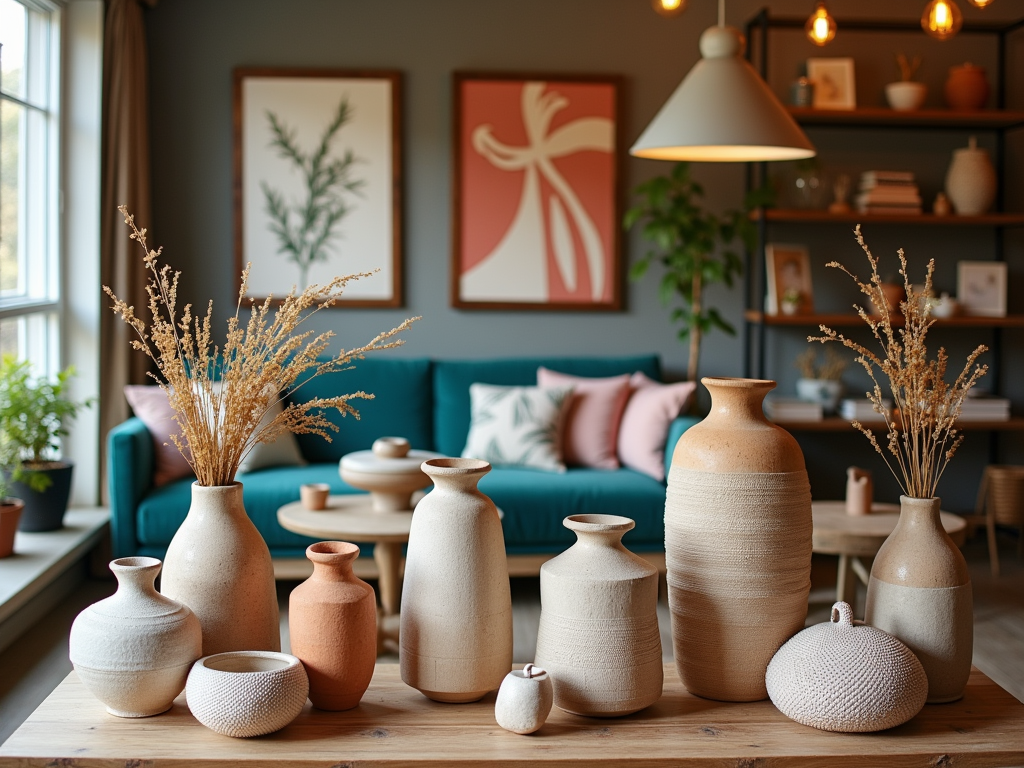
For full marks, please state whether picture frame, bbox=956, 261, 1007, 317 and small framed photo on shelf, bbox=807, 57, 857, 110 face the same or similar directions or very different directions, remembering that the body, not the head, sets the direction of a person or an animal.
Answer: same or similar directions

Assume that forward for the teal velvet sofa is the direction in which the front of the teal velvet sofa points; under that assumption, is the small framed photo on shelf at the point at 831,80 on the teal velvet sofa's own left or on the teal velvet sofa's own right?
on the teal velvet sofa's own left

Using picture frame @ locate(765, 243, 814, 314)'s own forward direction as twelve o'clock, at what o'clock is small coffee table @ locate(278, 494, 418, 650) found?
The small coffee table is roughly at 1 o'clock from the picture frame.

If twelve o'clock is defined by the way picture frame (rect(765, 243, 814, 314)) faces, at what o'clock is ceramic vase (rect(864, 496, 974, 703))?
The ceramic vase is roughly at 12 o'clock from the picture frame.

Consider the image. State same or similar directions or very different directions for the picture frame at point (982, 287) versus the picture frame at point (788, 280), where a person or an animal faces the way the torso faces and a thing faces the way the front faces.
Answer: same or similar directions

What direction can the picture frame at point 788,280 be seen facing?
toward the camera

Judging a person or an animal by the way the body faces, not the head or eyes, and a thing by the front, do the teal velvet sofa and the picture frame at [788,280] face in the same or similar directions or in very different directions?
same or similar directions

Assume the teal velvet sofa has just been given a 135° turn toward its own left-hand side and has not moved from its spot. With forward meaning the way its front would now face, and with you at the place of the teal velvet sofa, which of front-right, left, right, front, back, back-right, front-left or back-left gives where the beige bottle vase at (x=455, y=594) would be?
back-right

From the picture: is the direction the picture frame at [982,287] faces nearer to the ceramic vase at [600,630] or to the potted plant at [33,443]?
the ceramic vase

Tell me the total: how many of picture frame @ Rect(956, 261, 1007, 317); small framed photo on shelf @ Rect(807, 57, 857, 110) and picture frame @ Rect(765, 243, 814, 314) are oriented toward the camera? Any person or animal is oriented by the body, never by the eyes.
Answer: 3

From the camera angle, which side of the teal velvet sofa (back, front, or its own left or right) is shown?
front

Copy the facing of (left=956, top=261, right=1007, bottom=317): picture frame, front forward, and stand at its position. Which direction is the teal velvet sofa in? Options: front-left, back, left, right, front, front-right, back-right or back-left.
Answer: front-right

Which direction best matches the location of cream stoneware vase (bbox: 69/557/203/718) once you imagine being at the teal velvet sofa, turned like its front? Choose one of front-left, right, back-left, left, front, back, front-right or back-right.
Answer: front

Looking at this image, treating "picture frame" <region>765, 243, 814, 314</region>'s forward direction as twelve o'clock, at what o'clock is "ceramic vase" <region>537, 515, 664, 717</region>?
The ceramic vase is roughly at 12 o'clock from the picture frame.

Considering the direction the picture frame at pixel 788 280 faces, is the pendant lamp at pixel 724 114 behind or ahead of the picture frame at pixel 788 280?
ahead

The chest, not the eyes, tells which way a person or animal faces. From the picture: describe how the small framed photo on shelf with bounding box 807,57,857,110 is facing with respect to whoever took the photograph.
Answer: facing the viewer

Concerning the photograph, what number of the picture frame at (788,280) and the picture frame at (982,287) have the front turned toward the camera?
2

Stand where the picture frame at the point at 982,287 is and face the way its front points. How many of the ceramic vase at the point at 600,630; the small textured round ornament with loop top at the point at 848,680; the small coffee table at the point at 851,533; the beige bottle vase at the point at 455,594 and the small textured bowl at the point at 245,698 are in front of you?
5
